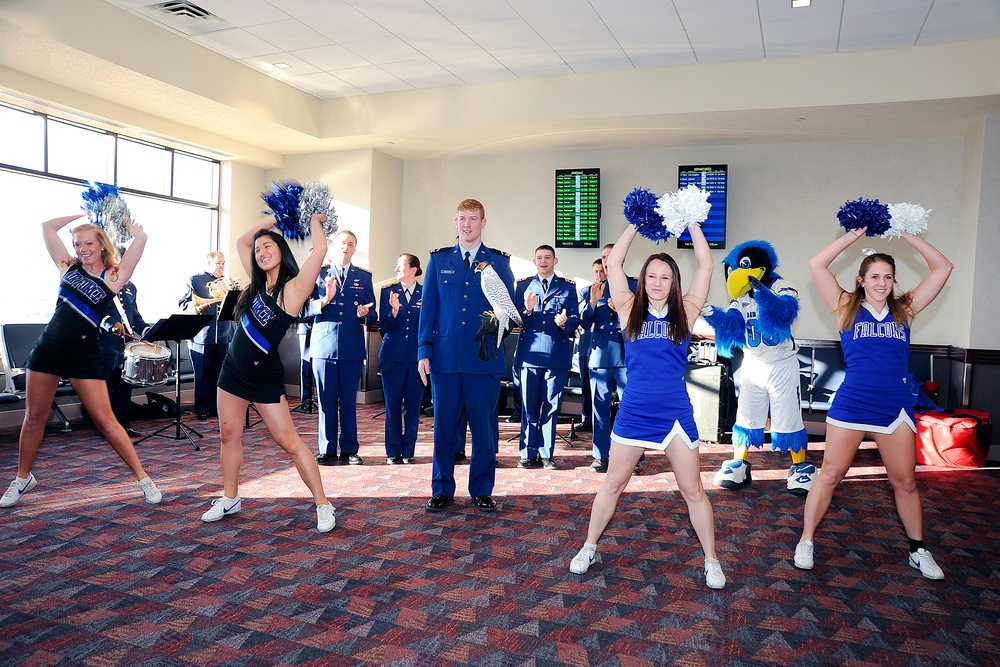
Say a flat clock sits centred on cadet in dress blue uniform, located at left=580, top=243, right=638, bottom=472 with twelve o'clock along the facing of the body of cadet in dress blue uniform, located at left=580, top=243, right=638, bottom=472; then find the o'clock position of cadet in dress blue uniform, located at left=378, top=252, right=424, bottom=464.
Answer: cadet in dress blue uniform, located at left=378, top=252, right=424, bottom=464 is roughly at 3 o'clock from cadet in dress blue uniform, located at left=580, top=243, right=638, bottom=472.

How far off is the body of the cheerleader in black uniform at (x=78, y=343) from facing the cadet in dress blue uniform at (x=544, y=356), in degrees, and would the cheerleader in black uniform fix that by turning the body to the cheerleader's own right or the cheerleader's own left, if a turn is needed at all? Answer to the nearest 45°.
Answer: approximately 90° to the cheerleader's own left

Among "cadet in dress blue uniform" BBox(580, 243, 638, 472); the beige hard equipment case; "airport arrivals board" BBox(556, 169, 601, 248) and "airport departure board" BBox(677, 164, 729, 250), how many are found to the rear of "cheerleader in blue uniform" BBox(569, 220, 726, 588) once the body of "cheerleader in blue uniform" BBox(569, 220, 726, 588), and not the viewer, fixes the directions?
4

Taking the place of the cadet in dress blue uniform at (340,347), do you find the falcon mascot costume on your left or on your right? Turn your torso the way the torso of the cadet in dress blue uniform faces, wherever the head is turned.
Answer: on your left

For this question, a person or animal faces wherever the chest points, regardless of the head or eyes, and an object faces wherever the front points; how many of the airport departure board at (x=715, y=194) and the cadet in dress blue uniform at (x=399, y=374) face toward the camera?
2

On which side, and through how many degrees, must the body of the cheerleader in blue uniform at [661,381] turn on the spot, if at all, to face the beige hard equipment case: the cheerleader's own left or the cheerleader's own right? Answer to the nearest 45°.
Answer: approximately 180°

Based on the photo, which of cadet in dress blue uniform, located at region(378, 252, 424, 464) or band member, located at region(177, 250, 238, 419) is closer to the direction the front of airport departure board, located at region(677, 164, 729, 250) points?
the cadet in dress blue uniform

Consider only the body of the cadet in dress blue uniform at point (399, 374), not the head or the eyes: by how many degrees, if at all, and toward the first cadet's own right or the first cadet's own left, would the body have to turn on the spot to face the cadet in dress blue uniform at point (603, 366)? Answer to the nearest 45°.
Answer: approximately 90° to the first cadet's own left

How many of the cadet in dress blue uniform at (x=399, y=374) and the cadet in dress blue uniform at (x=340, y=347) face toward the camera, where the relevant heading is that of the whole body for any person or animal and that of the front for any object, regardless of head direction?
2
